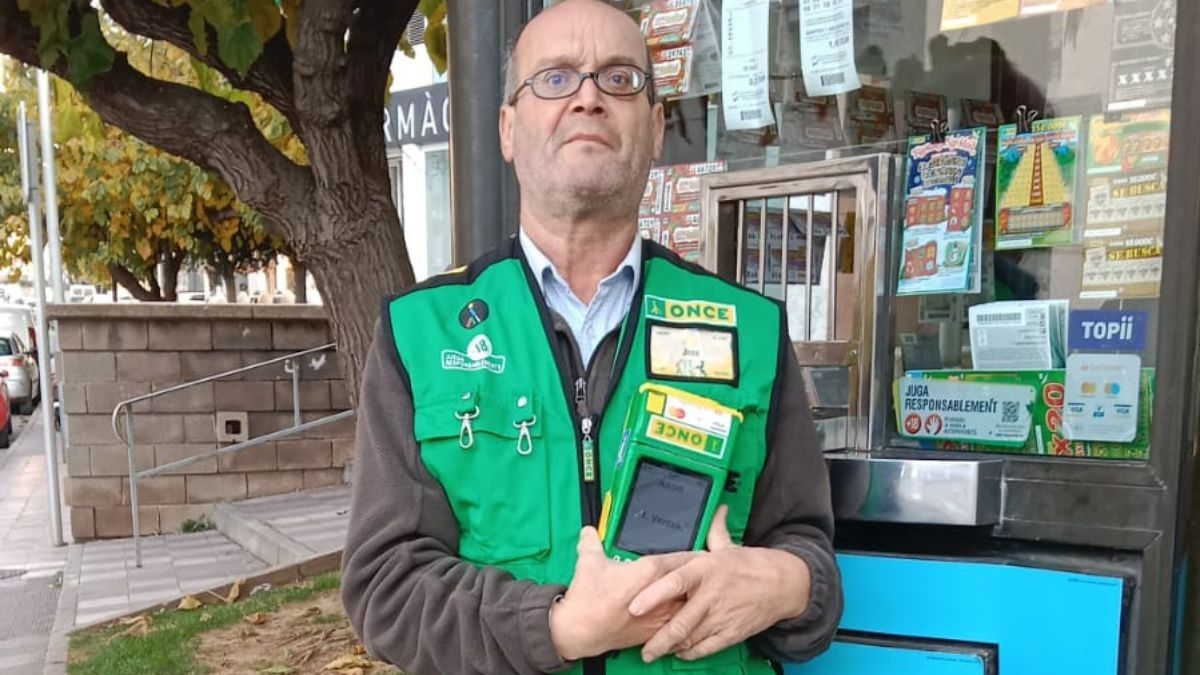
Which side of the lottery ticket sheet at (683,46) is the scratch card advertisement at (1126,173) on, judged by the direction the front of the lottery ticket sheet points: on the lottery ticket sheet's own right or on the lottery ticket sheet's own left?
on the lottery ticket sheet's own left

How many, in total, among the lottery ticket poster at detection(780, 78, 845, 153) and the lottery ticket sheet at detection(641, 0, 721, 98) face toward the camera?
2

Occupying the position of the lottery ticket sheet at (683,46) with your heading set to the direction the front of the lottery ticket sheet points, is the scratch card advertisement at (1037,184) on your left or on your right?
on your left

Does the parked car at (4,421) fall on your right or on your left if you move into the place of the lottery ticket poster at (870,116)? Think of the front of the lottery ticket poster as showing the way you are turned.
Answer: on your right

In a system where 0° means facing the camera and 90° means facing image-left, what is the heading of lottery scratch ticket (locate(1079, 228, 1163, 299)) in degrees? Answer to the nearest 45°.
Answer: approximately 0°

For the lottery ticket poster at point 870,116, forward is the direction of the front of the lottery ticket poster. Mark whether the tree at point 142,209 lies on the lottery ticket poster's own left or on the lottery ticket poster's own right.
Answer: on the lottery ticket poster's own right
